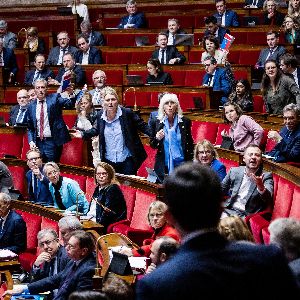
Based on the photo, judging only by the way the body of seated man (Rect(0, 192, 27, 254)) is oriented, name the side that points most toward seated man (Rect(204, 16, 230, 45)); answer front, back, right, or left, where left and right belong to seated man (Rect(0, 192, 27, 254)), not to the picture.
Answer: back

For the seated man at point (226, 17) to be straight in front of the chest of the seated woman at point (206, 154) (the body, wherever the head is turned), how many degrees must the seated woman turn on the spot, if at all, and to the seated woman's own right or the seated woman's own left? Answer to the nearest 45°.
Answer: approximately 135° to the seated woman's own right

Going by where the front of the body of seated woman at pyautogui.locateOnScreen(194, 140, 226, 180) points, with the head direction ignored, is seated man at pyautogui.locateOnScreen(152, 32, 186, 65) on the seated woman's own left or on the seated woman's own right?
on the seated woman's own right

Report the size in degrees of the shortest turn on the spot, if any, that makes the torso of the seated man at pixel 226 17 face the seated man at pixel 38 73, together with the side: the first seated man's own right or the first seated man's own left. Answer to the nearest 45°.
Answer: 0° — they already face them

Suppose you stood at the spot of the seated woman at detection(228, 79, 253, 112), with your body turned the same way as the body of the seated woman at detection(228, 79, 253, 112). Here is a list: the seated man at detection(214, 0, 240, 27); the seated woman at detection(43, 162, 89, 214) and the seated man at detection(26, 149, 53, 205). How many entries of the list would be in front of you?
2

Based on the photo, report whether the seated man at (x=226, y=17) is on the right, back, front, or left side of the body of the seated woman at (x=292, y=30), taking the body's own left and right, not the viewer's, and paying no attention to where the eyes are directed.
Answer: right

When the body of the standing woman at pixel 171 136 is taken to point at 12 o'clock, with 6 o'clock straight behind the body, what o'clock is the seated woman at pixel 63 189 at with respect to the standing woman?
The seated woman is roughly at 3 o'clock from the standing woman.

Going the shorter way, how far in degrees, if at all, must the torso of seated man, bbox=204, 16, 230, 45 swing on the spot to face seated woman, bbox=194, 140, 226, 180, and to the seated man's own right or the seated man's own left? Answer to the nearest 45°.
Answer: approximately 45° to the seated man's own left
